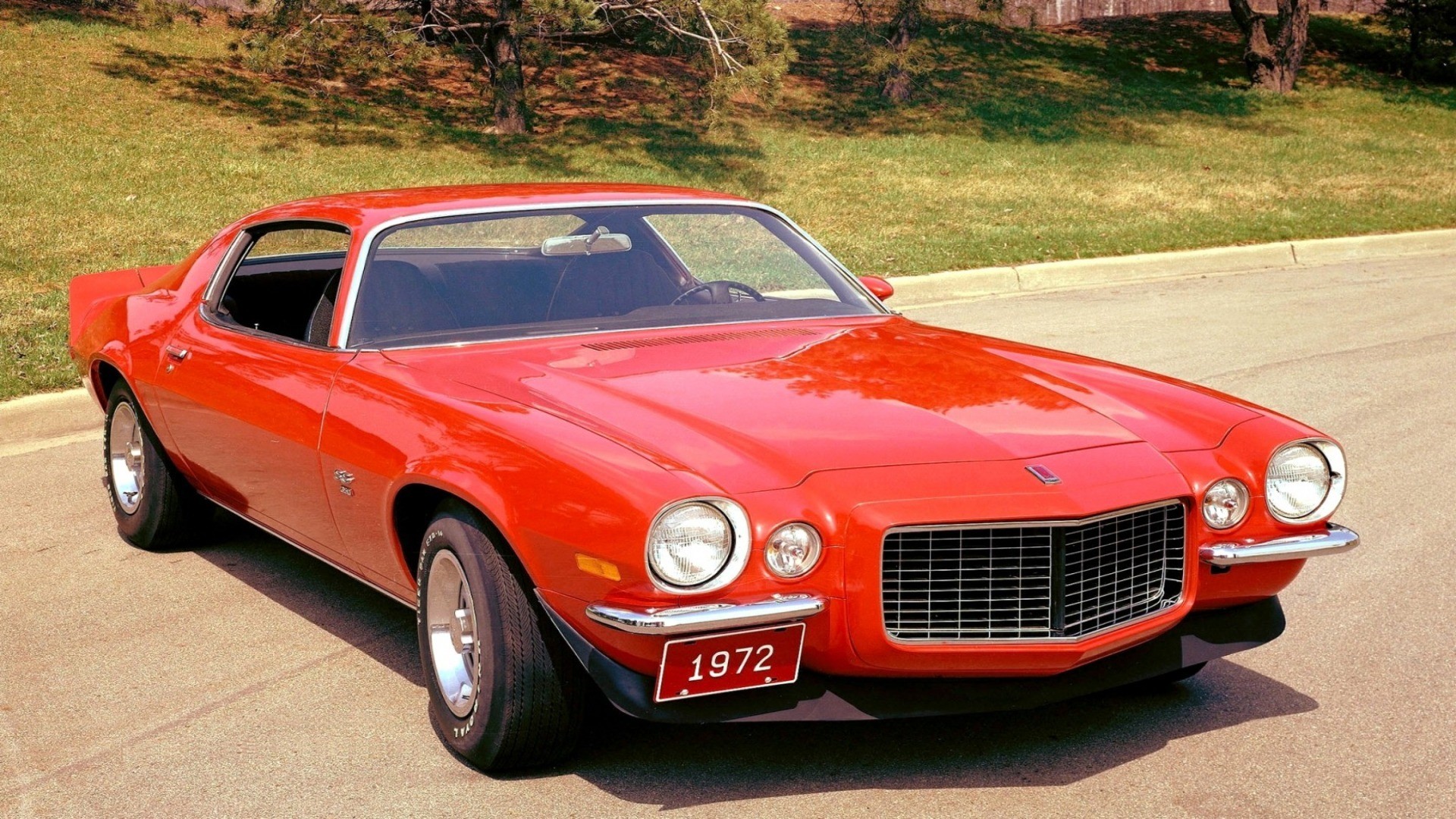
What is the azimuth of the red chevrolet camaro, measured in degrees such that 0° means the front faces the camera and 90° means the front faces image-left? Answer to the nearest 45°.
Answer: approximately 315°

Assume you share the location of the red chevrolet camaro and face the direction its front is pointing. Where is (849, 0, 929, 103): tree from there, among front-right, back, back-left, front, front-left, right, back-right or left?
back-left

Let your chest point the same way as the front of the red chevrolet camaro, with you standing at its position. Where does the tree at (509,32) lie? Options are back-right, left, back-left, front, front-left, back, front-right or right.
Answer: back-left

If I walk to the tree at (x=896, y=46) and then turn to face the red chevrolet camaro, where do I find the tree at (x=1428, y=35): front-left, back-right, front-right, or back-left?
back-left

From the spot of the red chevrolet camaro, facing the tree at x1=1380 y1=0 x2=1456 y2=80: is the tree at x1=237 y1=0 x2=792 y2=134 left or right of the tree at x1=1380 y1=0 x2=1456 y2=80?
left

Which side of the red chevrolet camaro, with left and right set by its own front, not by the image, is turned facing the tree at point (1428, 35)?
left
